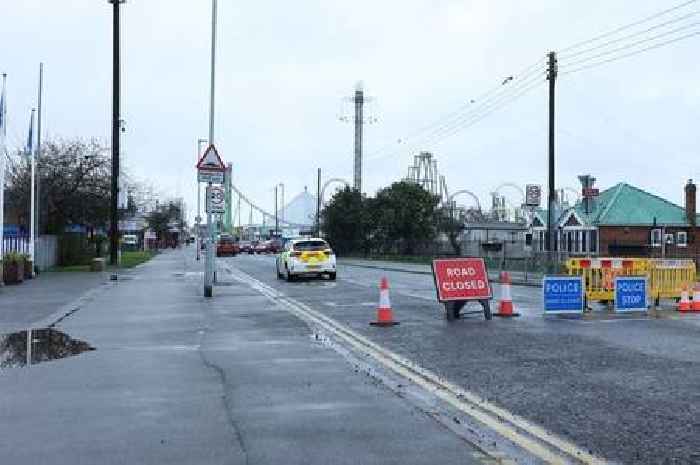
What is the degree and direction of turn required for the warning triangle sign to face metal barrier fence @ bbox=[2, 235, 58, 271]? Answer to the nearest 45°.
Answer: approximately 135° to its right

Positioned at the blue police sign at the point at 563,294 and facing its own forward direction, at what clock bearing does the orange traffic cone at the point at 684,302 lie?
The orange traffic cone is roughly at 8 o'clock from the blue police sign.

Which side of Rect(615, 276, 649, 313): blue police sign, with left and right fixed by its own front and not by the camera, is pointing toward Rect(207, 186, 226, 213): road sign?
right

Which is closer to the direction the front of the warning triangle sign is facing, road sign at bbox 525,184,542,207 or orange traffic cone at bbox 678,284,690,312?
the orange traffic cone

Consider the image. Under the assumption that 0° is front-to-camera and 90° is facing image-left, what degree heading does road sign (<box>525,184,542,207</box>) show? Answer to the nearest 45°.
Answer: approximately 0°

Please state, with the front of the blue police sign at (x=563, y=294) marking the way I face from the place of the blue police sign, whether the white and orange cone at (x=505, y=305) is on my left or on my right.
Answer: on my right

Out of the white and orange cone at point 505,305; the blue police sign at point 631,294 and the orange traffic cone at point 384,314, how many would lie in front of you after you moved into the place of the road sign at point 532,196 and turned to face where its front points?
3

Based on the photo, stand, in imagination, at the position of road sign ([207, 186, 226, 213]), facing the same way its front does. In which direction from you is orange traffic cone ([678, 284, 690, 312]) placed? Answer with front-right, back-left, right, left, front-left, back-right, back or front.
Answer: front-left

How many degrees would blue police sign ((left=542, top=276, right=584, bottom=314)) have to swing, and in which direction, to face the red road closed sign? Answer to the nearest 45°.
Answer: approximately 45° to its right
